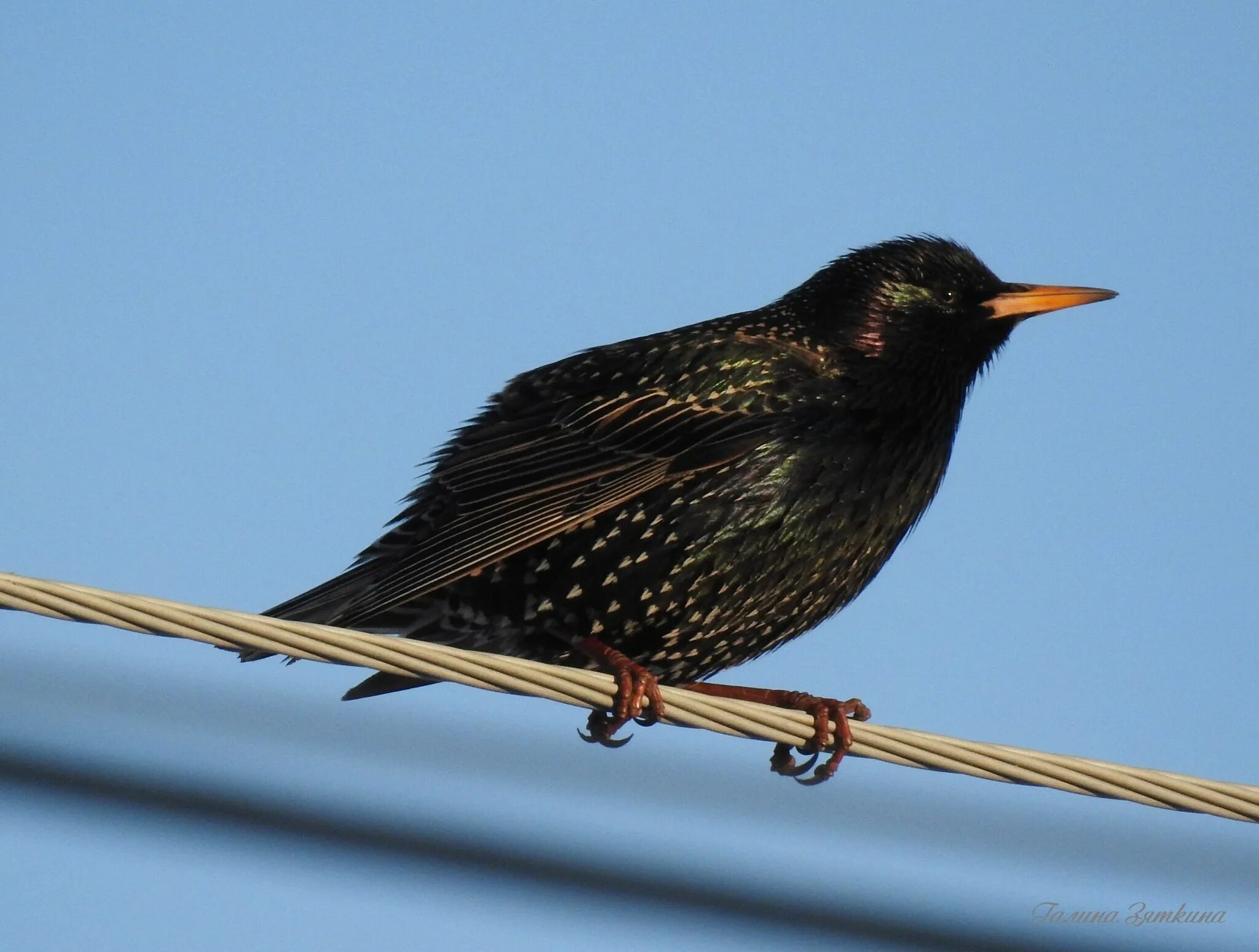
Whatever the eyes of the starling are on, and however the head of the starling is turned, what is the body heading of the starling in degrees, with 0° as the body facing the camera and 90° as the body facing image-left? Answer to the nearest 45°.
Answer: approximately 270°
